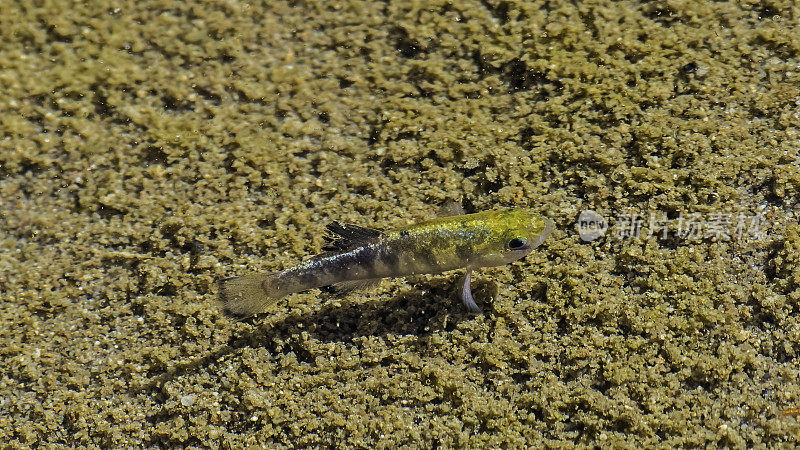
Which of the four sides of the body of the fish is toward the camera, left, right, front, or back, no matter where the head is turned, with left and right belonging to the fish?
right
